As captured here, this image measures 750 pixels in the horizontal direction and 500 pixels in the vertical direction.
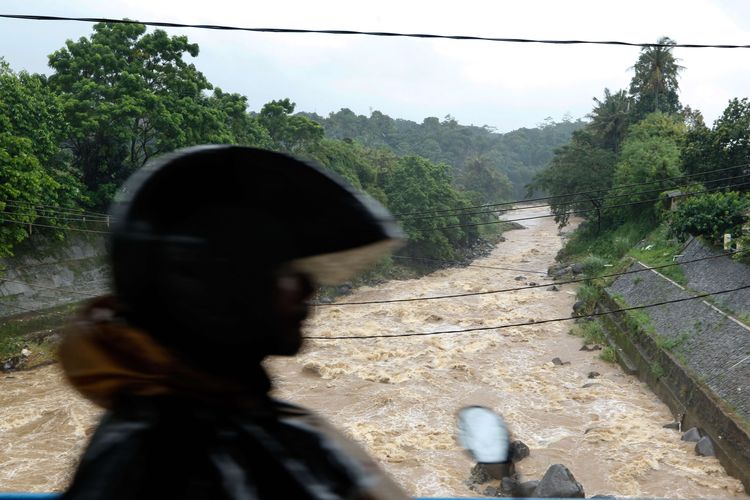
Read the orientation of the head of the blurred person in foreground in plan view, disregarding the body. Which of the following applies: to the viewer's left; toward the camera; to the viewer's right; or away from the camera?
to the viewer's right

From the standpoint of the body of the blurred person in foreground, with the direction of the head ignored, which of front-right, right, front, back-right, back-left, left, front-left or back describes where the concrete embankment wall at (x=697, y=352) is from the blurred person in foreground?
front-left

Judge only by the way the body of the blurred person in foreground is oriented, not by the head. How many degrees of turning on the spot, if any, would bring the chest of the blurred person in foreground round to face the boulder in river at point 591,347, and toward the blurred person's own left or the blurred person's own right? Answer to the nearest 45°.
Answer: approximately 45° to the blurred person's own left

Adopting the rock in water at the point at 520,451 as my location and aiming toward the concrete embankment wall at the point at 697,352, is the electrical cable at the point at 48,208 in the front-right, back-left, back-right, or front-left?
back-left

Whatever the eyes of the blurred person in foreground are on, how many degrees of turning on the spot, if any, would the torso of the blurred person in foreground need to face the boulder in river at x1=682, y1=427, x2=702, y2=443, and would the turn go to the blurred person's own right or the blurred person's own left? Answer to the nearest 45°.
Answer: approximately 45° to the blurred person's own left

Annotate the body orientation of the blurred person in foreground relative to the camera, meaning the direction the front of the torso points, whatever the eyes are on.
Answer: to the viewer's right

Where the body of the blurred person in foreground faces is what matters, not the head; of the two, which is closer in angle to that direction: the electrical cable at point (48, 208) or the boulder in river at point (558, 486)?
the boulder in river

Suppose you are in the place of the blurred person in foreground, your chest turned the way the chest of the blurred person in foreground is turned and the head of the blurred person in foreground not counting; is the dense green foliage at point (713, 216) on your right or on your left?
on your left

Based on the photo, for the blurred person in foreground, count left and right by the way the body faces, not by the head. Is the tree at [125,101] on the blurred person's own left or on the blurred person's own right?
on the blurred person's own left

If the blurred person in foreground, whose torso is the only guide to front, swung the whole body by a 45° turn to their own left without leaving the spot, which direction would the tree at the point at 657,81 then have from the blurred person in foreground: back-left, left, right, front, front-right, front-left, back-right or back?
front

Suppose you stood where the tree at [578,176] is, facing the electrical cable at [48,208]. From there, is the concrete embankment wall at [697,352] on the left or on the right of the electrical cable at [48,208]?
left

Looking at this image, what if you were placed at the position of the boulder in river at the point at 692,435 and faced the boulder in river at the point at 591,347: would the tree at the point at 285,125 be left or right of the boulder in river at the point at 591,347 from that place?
left

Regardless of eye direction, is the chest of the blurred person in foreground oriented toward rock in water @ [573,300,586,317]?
no

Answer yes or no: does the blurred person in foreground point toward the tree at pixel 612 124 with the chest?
no

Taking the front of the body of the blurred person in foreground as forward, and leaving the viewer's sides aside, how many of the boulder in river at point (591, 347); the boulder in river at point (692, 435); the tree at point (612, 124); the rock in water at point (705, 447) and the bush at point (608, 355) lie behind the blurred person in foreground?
0

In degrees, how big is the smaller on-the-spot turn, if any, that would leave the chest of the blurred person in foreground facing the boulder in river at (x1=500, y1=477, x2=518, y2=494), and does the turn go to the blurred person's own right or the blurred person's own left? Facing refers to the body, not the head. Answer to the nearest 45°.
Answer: approximately 45° to the blurred person's own left

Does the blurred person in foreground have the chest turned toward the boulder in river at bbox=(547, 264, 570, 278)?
no

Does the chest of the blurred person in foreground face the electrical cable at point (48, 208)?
no
